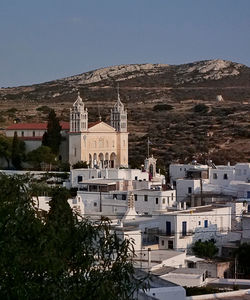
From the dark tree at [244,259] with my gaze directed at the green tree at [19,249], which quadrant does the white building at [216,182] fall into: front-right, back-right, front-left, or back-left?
back-right

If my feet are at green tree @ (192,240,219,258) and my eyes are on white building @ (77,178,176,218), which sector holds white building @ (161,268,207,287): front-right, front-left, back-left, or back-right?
back-left

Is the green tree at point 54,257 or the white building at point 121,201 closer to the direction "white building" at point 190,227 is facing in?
the green tree

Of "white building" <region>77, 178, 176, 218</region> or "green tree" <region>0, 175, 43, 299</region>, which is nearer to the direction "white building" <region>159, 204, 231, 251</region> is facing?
the green tree

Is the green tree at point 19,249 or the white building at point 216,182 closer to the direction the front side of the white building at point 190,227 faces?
the green tree

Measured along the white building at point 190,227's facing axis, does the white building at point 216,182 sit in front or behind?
behind

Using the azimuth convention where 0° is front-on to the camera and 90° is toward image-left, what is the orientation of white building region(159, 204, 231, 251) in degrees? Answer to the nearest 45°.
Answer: approximately 45°
